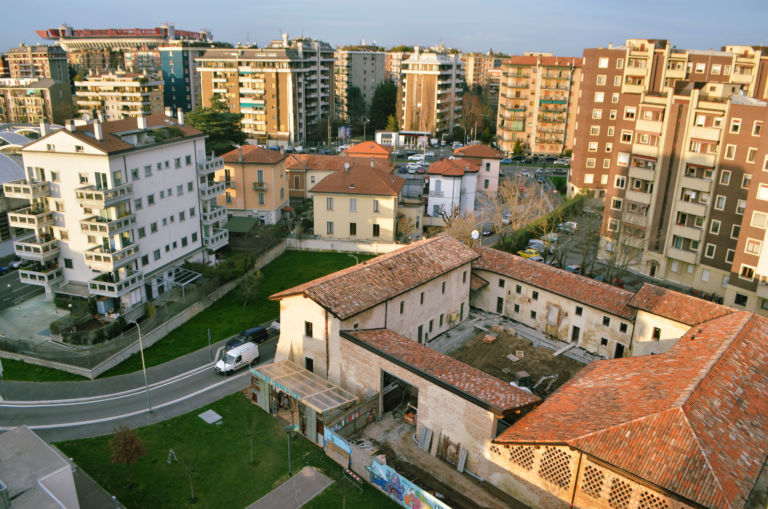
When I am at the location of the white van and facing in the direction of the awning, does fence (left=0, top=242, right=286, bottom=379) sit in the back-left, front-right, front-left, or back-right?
back-right

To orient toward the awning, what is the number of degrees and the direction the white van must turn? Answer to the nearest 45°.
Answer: approximately 90° to its left

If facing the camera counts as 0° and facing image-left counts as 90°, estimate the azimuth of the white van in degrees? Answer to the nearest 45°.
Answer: approximately 45°

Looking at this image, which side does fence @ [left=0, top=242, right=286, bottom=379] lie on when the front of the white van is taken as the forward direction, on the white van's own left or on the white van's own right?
on the white van's own right

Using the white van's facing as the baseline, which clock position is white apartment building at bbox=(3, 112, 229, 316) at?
The white apartment building is roughly at 3 o'clock from the white van.
